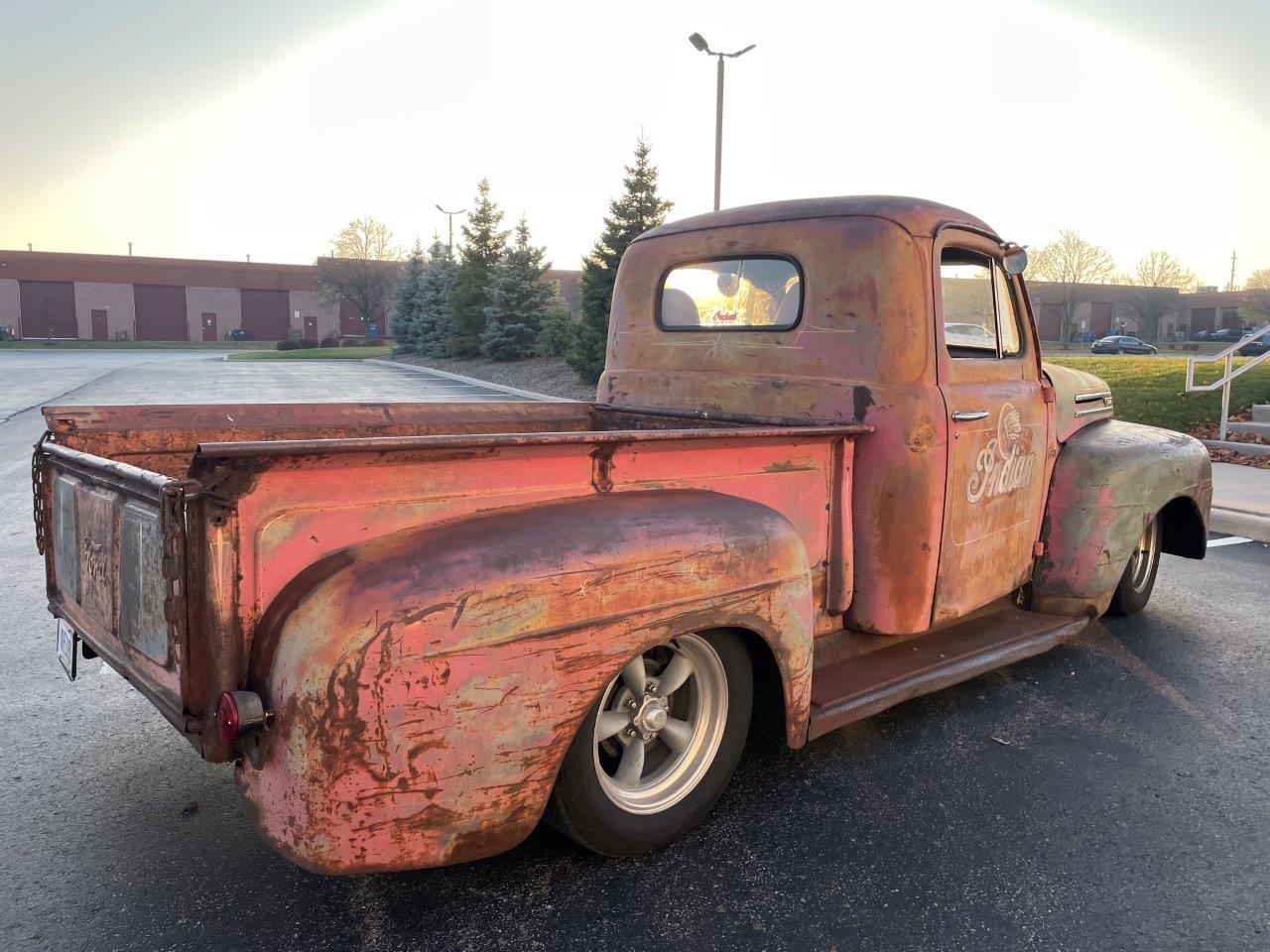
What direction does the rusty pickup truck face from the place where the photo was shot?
facing away from the viewer and to the right of the viewer

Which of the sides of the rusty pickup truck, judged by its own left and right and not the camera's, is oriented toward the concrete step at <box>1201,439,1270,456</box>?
front

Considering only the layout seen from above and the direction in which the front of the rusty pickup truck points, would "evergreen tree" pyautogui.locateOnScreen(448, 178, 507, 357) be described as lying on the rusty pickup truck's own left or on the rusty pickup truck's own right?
on the rusty pickup truck's own left

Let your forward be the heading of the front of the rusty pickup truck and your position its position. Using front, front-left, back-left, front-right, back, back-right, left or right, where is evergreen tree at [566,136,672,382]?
front-left

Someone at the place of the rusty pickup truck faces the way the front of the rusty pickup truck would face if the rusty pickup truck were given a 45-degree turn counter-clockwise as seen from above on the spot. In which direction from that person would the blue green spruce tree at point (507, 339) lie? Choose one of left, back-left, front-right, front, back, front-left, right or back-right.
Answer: front

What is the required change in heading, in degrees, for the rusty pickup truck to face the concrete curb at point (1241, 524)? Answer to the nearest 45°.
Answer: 0° — it already faces it

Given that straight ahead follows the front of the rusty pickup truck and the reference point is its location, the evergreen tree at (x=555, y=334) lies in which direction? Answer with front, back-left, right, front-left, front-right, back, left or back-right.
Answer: front-left

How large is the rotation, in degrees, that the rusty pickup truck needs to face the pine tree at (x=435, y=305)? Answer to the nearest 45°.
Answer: approximately 45° to its left

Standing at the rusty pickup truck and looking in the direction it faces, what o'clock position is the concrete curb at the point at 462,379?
The concrete curb is roughly at 10 o'clock from the rusty pickup truck.

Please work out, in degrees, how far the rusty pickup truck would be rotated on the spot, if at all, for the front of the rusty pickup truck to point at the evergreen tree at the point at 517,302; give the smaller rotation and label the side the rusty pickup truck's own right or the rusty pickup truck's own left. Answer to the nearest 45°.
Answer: approximately 45° to the rusty pickup truck's own left
